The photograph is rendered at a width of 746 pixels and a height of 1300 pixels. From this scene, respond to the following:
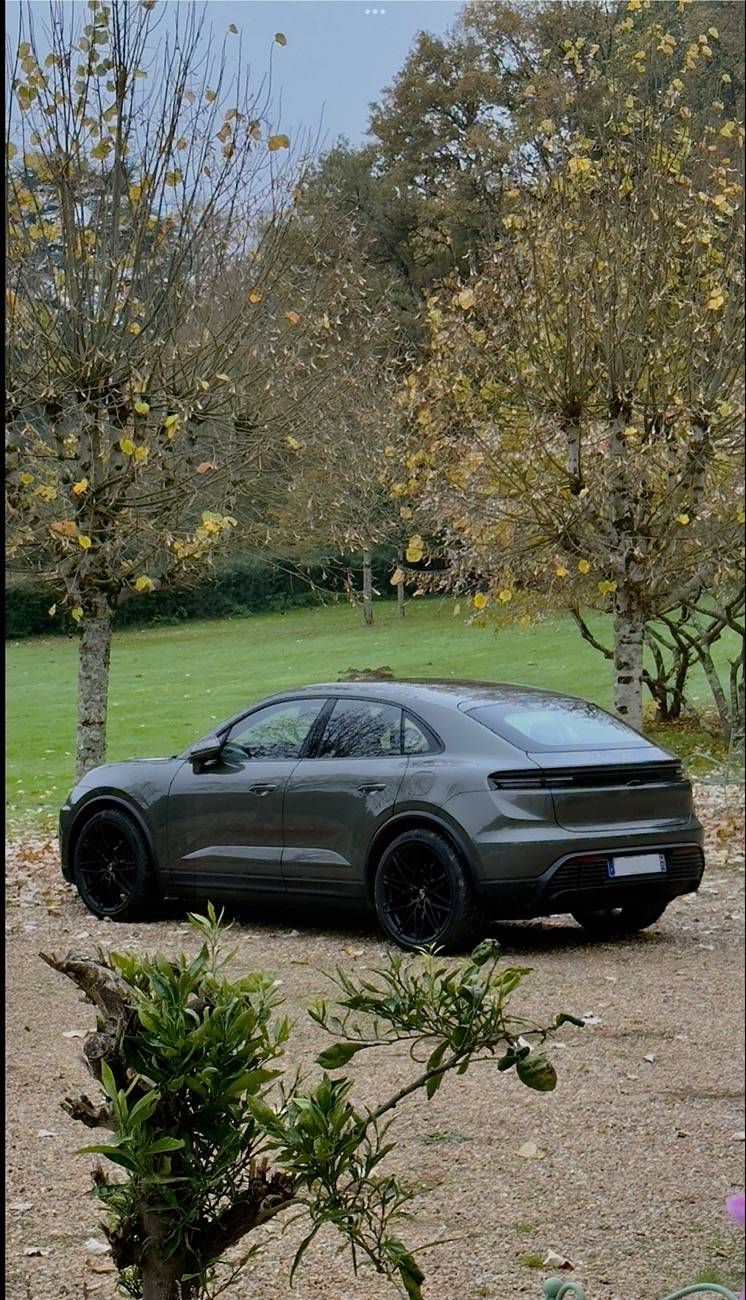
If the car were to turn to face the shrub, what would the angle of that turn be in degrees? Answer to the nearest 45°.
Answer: approximately 135° to its left

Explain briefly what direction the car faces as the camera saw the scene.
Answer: facing away from the viewer and to the left of the viewer

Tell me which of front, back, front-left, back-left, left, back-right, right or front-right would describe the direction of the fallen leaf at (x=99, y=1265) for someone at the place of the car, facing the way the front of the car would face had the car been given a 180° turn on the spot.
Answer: right
